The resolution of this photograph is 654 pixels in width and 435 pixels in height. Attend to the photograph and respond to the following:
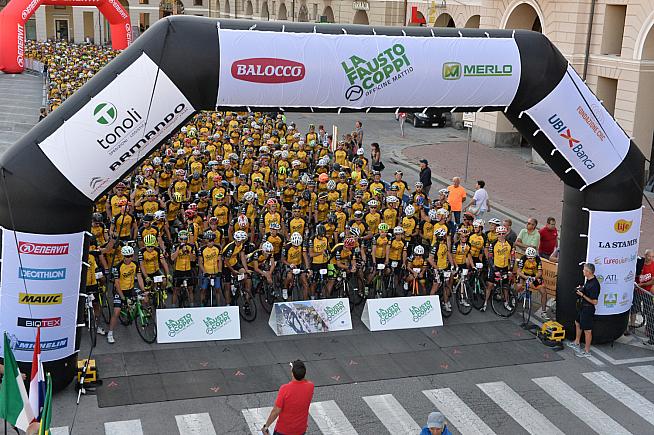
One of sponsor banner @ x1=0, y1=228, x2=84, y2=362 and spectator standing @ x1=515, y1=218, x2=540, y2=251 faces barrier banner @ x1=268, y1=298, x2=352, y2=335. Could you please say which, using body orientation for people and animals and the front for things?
the spectator standing

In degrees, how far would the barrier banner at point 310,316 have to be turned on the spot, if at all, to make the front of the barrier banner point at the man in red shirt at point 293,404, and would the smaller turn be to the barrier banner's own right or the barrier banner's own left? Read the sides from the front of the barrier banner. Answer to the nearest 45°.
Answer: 0° — it already faces them

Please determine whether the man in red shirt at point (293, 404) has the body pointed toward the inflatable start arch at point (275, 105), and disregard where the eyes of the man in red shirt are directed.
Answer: yes

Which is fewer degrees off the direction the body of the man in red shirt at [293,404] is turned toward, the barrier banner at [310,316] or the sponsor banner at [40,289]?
the barrier banner

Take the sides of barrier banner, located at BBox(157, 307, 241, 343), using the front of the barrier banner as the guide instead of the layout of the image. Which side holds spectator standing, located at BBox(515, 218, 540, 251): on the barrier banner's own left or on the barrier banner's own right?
on the barrier banner's own left

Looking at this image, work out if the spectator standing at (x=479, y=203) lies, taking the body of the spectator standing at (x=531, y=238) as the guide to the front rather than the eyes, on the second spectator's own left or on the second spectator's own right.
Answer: on the second spectator's own right

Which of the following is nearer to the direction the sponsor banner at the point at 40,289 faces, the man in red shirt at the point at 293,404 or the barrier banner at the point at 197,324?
the man in red shirt

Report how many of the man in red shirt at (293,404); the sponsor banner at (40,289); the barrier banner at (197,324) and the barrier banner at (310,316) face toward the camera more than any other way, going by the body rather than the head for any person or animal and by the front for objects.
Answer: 3

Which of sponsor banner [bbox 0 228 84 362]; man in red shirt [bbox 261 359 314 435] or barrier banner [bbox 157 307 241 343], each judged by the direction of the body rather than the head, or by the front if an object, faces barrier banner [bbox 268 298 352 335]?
the man in red shirt

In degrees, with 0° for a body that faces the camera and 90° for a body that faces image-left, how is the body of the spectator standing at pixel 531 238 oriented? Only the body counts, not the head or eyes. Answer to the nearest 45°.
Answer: approximately 45°

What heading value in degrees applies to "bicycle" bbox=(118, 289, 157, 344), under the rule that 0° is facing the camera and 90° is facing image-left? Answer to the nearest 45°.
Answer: approximately 315°

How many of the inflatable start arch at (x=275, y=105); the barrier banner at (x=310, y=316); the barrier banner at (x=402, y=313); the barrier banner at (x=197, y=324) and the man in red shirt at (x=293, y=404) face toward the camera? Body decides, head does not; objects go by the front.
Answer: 4

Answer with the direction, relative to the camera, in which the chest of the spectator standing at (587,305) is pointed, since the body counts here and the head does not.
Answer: to the viewer's left
